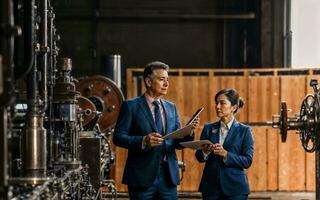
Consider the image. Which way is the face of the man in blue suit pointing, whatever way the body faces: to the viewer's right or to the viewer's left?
to the viewer's right

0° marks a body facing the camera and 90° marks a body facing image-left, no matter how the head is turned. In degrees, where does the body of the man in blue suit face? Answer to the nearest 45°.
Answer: approximately 315°

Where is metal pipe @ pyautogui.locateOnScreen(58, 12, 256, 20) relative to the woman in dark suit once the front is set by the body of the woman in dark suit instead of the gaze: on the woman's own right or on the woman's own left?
on the woman's own right

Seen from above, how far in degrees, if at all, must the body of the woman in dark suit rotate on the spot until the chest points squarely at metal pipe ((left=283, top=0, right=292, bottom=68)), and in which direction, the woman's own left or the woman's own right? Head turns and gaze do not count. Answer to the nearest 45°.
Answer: approximately 135° to the woman's own right

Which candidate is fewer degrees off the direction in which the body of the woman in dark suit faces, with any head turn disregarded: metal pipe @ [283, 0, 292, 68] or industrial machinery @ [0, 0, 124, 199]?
the industrial machinery

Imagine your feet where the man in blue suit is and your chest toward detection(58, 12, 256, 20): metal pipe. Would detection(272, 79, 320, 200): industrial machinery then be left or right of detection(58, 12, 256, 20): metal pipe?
right

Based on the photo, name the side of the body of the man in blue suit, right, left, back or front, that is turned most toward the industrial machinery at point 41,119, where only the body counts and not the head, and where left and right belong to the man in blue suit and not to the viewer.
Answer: right

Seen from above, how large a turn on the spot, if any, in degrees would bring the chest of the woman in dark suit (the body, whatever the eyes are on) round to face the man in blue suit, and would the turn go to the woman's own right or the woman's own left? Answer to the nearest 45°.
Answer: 0° — they already face them

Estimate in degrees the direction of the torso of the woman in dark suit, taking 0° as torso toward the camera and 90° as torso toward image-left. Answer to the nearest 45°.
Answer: approximately 45°

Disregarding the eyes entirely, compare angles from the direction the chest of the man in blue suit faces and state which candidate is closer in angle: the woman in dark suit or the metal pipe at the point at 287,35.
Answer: the woman in dark suit

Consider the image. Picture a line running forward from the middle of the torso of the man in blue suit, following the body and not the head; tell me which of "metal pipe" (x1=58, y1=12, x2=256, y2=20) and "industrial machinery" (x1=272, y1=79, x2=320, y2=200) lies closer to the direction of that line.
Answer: the industrial machinery

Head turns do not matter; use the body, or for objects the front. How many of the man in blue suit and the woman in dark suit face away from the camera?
0

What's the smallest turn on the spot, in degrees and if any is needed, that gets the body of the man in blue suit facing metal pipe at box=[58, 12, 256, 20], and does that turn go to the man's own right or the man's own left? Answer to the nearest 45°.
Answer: approximately 135° to the man's own left

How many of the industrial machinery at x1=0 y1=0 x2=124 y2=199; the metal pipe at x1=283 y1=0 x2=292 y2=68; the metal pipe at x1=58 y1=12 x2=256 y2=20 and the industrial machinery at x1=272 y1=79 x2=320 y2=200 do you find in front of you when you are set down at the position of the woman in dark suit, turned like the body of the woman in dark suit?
1

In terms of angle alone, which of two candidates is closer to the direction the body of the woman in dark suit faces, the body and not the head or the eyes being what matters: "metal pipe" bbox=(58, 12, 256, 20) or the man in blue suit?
the man in blue suit
